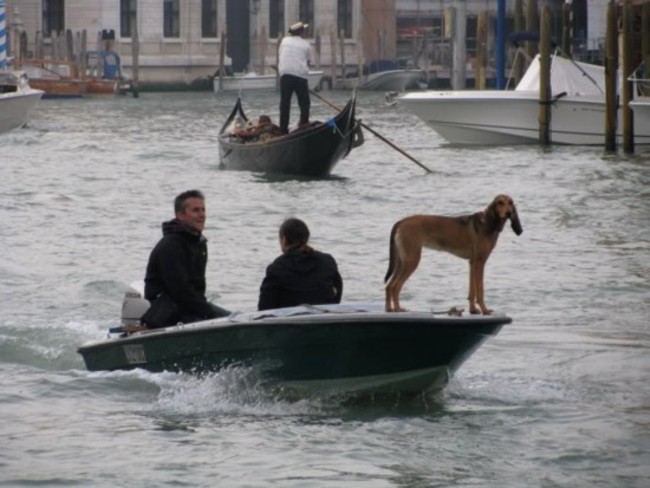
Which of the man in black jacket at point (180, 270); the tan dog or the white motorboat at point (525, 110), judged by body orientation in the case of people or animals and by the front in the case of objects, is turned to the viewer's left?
the white motorboat

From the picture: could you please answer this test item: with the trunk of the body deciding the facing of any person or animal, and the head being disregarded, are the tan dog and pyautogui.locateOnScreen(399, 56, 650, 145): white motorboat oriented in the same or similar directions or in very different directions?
very different directions

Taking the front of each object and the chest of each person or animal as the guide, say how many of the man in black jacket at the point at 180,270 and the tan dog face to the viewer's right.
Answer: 2

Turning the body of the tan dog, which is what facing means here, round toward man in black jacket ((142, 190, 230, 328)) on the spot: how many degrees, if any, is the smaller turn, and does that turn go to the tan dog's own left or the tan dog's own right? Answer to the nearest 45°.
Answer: approximately 180°

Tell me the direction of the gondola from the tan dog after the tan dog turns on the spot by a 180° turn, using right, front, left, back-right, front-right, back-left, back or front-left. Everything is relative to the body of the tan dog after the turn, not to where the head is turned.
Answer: right

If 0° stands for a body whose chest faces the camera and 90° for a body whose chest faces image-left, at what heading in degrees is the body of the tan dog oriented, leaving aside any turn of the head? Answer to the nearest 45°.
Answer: approximately 270°

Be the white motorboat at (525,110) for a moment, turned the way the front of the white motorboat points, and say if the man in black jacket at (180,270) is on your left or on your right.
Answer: on your left

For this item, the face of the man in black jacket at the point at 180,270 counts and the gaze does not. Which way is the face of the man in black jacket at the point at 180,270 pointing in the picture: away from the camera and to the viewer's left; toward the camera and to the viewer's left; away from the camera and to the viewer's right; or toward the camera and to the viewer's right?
toward the camera and to the viewer's right

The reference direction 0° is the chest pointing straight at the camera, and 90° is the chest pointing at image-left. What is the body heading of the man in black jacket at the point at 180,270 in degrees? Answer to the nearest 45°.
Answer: approximately 270°

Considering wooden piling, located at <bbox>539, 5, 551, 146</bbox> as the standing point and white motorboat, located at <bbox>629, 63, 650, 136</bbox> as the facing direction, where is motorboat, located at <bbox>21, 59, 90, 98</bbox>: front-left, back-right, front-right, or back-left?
back-left

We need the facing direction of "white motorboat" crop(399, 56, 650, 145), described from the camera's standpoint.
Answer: facing to the left of the viewer

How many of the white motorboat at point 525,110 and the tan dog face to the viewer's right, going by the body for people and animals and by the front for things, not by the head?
1

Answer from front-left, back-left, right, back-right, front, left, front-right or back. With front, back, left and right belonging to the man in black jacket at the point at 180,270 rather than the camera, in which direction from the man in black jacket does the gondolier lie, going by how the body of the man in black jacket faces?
left

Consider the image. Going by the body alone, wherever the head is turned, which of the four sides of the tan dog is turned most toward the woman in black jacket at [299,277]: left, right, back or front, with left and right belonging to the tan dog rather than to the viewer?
back
